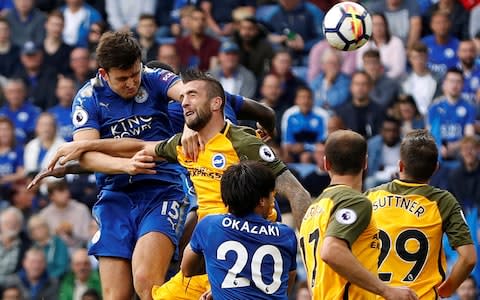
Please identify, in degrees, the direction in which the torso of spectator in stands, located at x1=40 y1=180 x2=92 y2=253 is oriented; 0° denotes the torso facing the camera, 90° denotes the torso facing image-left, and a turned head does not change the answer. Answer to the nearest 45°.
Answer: approximately 0°

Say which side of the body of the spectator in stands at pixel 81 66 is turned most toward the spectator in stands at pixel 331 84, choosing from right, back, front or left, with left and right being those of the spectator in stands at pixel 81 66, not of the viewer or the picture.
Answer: left

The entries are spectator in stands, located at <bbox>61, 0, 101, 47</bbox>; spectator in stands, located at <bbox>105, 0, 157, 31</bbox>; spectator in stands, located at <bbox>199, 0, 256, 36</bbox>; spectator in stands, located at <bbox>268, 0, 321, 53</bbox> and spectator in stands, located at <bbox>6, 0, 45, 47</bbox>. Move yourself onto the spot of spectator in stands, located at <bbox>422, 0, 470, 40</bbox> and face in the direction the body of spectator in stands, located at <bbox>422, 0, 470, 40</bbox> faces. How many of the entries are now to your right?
5

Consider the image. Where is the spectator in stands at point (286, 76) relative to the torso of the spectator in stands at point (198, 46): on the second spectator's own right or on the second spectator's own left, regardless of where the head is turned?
on the second spectator's own left

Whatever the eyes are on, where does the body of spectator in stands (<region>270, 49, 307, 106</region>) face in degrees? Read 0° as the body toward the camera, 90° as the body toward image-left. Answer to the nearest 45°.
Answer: approximately 0°

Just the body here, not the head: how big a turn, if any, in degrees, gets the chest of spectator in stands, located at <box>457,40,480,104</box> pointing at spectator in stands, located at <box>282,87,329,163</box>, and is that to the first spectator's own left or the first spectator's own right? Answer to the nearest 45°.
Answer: approximately 45° to the first spectator's own right

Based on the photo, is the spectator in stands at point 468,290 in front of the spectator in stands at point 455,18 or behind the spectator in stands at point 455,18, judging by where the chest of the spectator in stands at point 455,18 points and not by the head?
in front
